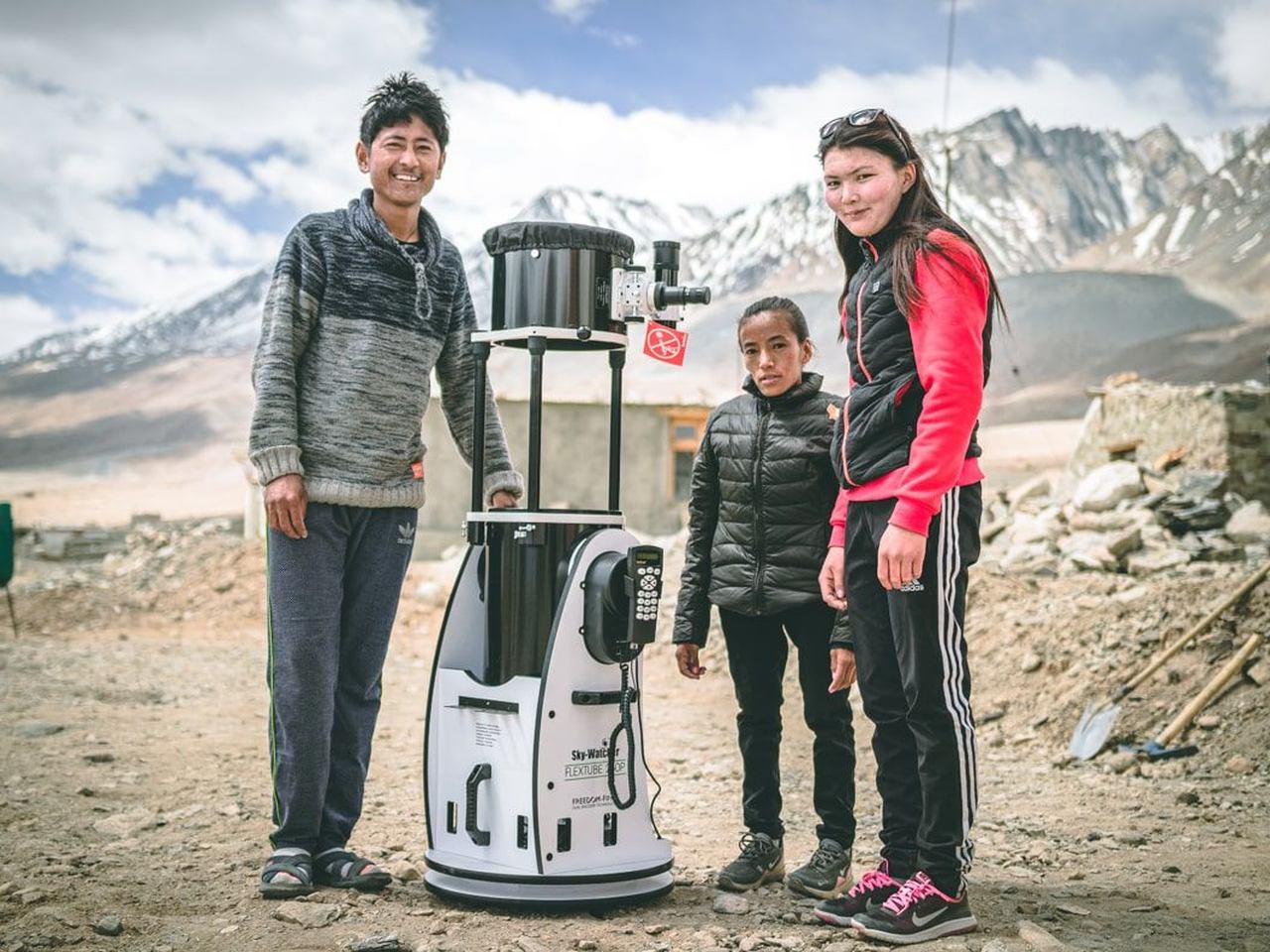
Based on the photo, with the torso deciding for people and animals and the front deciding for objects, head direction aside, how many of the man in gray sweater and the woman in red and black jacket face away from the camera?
0

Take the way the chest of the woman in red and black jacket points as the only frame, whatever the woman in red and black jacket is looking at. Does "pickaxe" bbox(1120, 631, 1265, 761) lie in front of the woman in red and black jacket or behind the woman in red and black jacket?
behind

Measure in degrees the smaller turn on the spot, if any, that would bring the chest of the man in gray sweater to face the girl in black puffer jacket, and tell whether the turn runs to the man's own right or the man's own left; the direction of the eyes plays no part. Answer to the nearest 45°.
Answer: approximately 45° to the man's own left

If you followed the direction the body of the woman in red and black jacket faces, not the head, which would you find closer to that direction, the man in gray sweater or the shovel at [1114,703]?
the man in gray sweater

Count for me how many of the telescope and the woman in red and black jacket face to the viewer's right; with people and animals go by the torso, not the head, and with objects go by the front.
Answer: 0

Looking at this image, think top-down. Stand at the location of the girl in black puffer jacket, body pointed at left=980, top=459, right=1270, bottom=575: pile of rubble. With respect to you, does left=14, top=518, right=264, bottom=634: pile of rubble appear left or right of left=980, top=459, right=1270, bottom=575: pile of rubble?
left

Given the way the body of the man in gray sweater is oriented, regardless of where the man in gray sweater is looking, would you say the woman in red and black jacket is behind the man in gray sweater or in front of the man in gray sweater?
in front

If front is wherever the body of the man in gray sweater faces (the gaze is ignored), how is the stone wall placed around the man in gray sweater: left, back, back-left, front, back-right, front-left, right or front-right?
left
